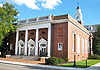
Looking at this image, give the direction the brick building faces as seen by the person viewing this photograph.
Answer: facing the viewer and to the left of the viewer
